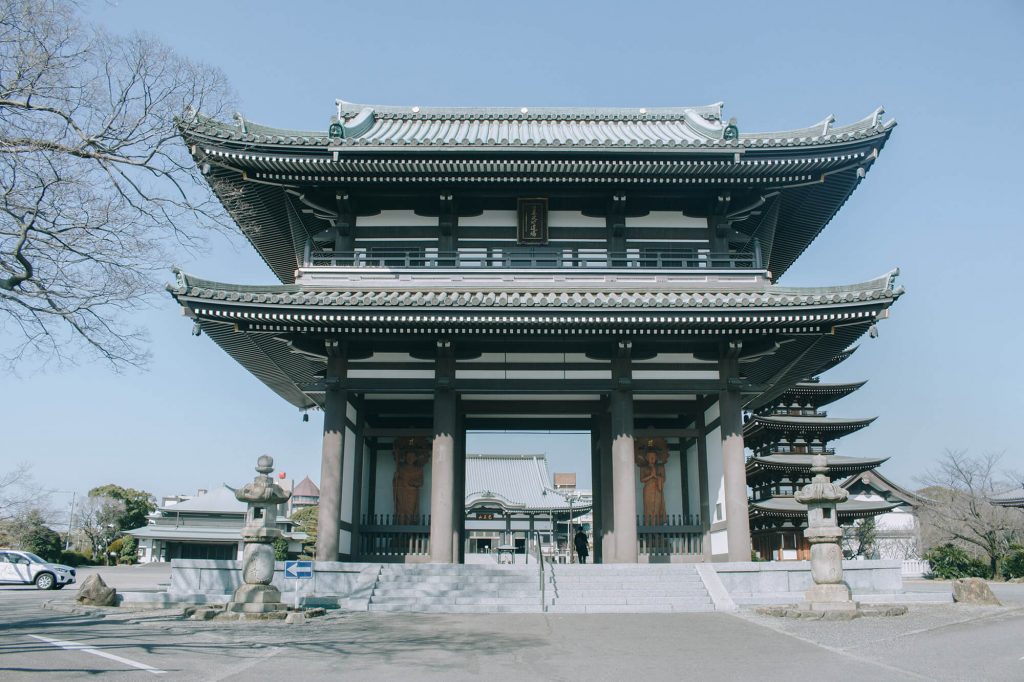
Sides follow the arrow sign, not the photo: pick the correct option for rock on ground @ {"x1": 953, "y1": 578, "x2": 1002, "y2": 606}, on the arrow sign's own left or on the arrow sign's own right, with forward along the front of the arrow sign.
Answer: on the arrow sign's own left

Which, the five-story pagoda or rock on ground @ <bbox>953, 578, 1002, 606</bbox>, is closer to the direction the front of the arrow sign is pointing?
the rock on ground

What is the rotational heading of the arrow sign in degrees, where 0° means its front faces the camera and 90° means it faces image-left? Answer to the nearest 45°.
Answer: approximately 0°

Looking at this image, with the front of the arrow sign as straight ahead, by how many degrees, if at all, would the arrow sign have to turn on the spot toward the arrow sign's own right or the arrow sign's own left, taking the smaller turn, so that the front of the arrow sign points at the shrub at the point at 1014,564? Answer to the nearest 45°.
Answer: approximately 135° to the arrow sign's own left

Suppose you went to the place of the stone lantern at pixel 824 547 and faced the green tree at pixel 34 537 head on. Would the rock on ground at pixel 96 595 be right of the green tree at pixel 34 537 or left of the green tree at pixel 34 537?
left

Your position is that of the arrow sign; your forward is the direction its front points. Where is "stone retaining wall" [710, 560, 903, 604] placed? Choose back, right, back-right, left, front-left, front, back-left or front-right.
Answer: left

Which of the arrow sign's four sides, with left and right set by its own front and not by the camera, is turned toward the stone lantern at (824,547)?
left

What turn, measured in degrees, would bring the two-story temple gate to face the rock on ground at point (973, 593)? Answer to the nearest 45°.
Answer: approximately 90° to its left

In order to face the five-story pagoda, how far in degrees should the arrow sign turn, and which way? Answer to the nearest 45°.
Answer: approximately 135° to its left

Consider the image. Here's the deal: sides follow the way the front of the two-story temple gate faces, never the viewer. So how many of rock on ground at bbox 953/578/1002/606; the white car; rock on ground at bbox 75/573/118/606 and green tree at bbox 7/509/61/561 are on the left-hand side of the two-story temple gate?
1

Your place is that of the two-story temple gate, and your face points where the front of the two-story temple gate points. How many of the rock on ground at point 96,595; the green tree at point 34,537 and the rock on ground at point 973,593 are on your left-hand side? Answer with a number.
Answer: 1
